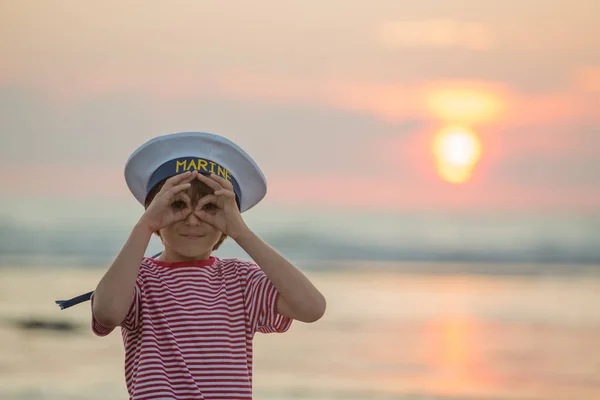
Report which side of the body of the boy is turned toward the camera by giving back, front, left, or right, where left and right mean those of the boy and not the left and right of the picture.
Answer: front
